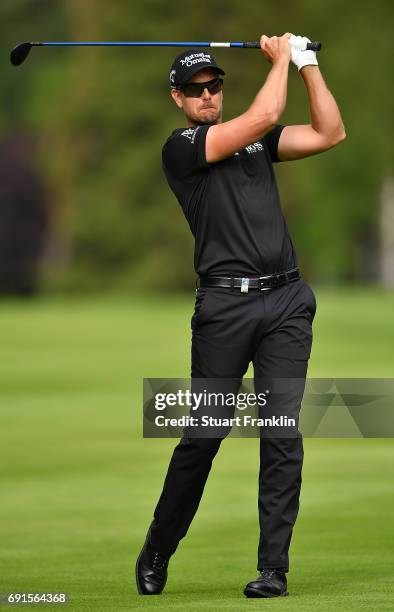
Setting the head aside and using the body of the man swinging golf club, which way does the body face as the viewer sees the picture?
toward the camera
